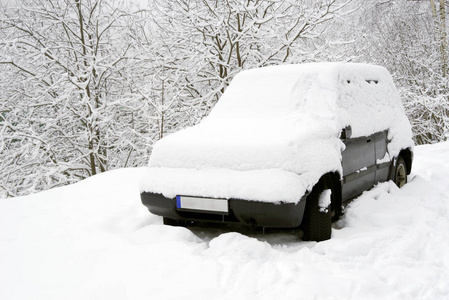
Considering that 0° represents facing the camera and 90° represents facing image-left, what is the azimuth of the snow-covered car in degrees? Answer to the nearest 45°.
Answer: approximately 45°

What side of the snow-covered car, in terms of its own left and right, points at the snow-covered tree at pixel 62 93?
right
